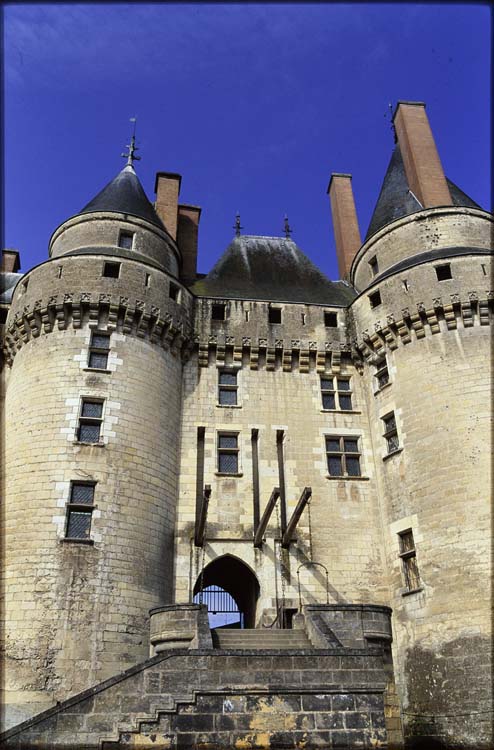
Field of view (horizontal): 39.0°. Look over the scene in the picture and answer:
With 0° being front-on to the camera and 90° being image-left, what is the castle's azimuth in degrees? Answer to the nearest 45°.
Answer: approximately 0°
